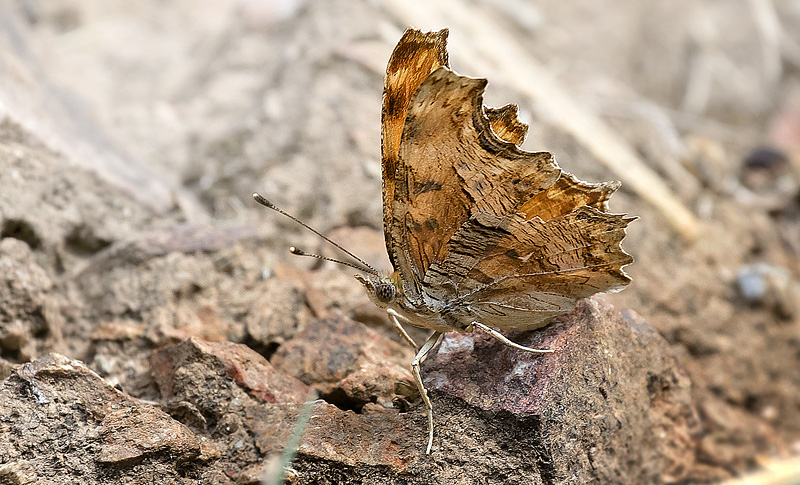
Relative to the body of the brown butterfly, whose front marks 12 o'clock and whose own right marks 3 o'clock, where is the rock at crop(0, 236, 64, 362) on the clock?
The rock is roughly at 1 o'clock from the brown butterfly.

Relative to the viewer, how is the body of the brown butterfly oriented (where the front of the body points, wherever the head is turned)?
to the viewer's left

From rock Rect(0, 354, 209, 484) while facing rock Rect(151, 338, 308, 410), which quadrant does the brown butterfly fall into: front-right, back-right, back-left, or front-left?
front-right

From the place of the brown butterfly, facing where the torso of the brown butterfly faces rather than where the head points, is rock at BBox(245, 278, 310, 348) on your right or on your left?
on your right

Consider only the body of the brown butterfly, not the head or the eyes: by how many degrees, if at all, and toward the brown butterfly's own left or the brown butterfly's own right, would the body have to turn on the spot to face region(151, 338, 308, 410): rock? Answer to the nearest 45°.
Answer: approximately 45° to the brown butterfly's own right
